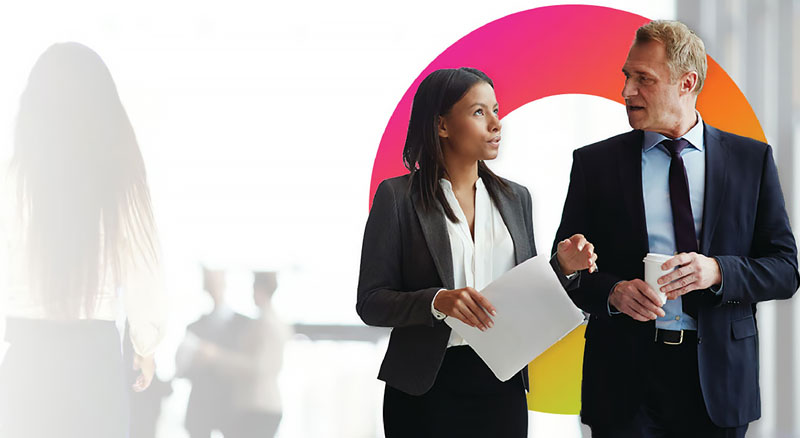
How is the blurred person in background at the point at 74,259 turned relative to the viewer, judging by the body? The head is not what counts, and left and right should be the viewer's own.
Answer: facing away from the viewer

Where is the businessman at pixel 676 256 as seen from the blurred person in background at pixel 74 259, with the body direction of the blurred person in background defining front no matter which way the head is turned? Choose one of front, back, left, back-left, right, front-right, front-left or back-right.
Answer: back-right

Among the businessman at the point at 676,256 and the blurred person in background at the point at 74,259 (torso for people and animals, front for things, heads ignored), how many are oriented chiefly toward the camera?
1

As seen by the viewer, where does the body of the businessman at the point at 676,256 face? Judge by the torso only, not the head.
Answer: toward the camera

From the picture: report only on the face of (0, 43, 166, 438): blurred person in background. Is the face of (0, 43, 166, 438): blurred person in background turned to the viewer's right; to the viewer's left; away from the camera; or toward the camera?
away from the camera

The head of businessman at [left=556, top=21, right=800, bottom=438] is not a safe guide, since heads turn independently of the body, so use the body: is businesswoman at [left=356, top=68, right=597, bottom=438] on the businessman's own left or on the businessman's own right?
on the businessman's own right
